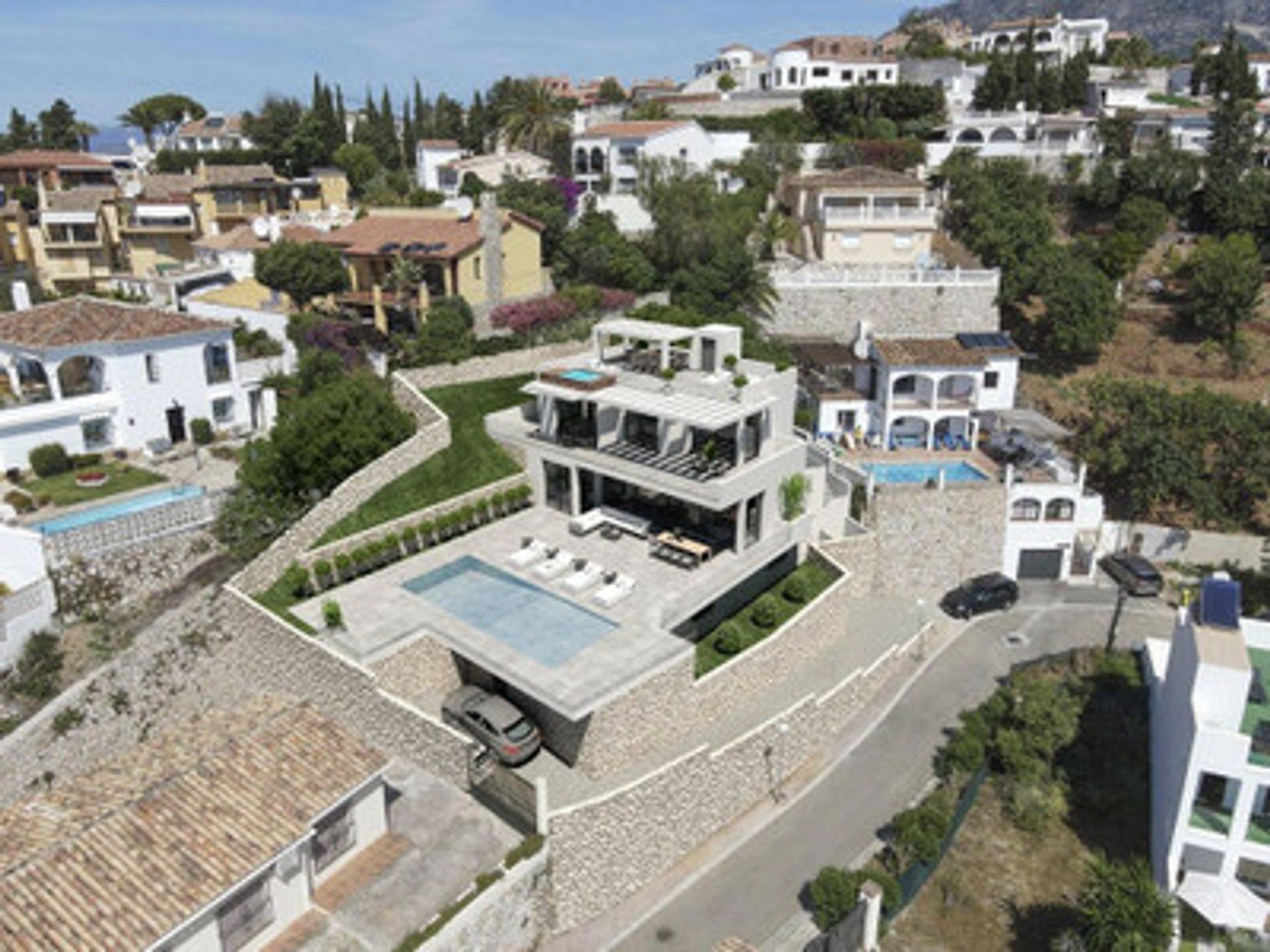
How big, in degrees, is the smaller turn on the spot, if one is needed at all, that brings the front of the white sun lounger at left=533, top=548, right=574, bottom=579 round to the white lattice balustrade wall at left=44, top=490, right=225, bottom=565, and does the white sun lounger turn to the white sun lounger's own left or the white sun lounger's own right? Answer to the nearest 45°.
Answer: approximately 45° to the white sun lounger's own right

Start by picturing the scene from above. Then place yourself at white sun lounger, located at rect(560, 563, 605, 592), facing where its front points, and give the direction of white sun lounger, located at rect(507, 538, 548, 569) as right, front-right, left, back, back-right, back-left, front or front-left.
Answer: right

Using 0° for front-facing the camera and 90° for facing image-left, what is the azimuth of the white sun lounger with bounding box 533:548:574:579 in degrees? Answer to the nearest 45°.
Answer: approximately 45°

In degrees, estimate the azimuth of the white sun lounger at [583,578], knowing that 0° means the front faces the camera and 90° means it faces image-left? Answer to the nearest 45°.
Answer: approximately 45°

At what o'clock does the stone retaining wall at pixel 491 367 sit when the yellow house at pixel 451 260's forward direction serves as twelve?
The stone retaining wall is roughly at 10 o'clock from the yellow house.

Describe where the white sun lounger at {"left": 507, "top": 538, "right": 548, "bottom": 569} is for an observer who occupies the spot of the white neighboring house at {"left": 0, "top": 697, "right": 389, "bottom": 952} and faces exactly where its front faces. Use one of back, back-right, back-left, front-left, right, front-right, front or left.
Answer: left

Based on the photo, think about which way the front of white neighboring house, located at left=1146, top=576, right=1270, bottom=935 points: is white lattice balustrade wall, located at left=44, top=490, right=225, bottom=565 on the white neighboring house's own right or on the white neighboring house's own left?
on the white neighboring house's own right

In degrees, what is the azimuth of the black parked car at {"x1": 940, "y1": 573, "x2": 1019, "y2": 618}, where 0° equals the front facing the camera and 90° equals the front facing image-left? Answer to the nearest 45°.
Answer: approximately 45°

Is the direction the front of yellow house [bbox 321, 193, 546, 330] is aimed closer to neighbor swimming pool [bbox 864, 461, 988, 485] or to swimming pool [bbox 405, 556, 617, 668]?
the swimming pool

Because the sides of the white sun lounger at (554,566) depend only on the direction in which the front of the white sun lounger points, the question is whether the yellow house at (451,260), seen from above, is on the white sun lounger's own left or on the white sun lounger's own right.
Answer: on the white sun lounger's own right

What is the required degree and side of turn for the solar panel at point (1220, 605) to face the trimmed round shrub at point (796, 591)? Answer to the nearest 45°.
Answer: approximately 90° to its right

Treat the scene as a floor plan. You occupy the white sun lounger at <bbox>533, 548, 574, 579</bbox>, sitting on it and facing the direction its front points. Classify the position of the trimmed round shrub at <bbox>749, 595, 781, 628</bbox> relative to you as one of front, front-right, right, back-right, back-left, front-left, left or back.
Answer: back-left

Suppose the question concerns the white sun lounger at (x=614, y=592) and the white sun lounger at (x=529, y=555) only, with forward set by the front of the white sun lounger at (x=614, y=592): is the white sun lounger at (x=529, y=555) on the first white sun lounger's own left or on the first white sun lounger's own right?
on the first white sun lounger's own right
